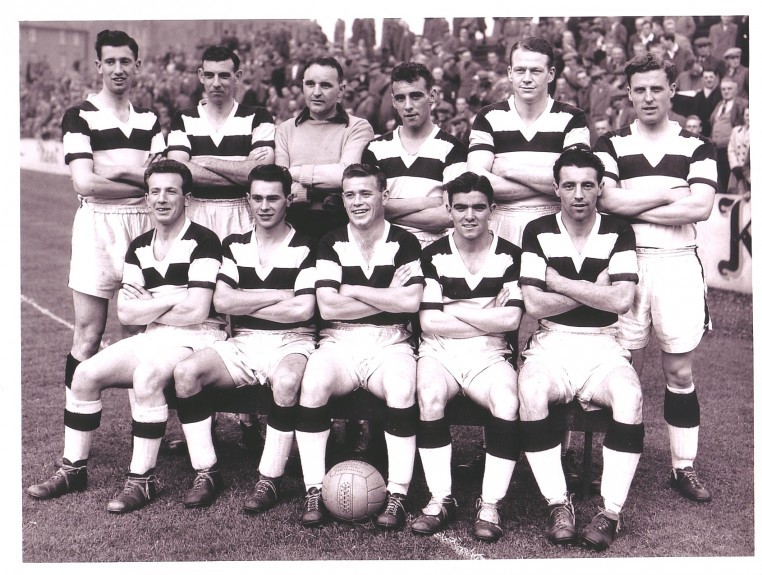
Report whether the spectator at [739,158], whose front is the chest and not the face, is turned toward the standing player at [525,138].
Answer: yes

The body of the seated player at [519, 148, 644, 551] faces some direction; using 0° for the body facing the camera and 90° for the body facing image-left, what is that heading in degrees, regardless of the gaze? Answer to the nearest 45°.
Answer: approximately 0°

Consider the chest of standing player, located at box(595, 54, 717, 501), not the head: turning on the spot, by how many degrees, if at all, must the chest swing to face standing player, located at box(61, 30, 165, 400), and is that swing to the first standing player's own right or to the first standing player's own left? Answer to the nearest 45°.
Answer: approximately 90° to the first standing player's own right
